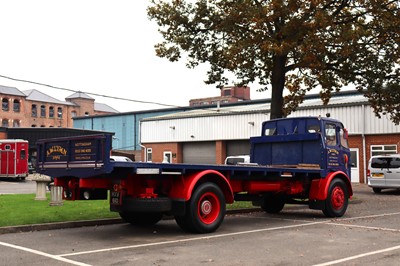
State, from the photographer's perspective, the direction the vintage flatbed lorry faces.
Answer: facing away from the viewer and to the right of the viewer

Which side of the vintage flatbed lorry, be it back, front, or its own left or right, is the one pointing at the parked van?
front
